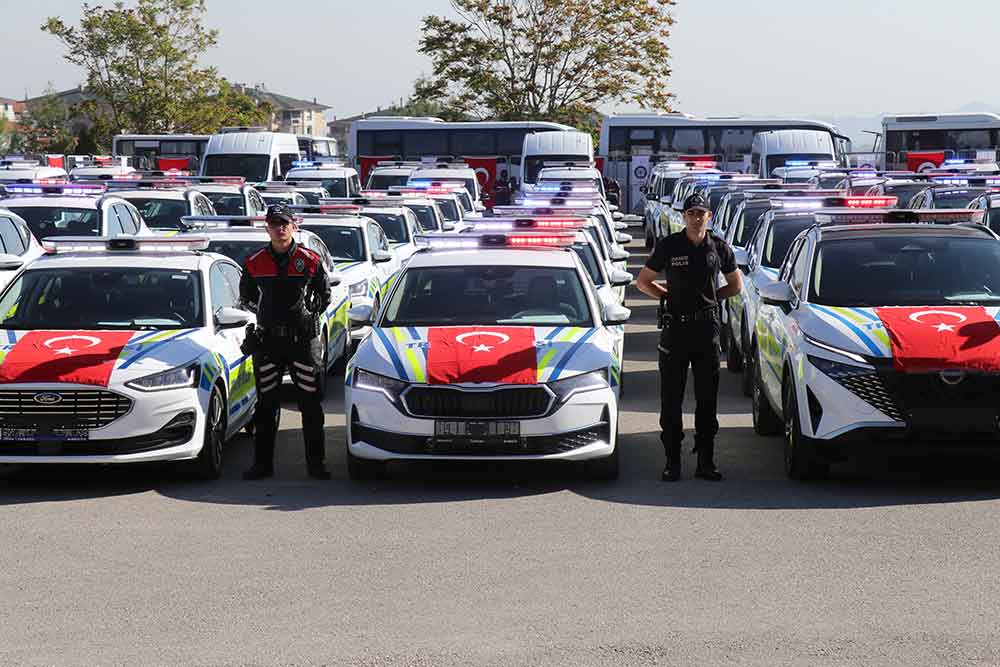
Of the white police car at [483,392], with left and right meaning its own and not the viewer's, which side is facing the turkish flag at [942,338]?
left

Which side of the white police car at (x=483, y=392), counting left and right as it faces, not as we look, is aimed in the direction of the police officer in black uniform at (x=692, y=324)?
left

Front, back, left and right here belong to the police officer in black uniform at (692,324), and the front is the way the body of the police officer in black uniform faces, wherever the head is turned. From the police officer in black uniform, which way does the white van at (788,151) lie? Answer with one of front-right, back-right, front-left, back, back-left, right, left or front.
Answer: back
